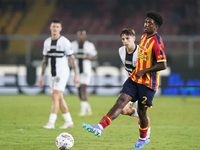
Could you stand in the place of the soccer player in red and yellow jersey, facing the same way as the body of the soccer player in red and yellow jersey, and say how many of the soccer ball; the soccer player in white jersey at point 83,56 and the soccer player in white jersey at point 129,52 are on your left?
0

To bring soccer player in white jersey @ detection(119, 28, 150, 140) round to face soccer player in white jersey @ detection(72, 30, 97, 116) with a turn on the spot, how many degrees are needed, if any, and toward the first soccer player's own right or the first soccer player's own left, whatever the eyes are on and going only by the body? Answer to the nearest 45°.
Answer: approximately 135° to the first soccer player's own right

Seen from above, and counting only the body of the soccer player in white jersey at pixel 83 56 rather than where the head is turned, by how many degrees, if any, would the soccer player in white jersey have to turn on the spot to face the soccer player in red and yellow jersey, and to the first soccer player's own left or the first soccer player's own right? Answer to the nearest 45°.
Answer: approximately 45° to the first soccer player's own left

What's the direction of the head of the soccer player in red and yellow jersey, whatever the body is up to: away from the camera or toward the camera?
toward the camera

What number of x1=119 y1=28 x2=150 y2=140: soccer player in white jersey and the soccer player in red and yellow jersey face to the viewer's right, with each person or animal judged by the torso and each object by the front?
0

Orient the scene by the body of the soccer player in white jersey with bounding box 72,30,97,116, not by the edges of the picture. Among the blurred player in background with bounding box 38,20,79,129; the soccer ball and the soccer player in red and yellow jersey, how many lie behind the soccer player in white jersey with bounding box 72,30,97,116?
0

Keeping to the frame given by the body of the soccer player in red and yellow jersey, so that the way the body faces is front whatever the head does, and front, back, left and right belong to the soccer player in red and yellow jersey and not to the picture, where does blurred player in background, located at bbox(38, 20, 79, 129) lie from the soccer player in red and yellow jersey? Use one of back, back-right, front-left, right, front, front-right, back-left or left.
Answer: right

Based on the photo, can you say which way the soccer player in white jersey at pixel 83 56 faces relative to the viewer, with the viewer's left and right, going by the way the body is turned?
facing the viewer and to the left of the viewer

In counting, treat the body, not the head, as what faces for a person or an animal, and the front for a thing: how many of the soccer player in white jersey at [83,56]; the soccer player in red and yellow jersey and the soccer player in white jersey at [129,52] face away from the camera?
0

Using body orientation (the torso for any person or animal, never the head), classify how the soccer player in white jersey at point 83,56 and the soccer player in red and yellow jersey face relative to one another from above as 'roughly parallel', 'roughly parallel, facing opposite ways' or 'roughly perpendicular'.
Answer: roughly parallel

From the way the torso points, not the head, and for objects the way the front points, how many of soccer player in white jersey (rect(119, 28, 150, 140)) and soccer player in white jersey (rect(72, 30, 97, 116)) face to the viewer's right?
0

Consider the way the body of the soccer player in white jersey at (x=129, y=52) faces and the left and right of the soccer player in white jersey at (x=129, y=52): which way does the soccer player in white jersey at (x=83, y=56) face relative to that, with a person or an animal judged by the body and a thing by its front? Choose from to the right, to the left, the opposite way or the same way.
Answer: the same way

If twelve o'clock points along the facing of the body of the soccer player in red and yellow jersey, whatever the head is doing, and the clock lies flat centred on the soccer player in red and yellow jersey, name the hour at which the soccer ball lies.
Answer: The soccer ball is roughly at 1 o'clock from the soccer player in red and yellow jersey.

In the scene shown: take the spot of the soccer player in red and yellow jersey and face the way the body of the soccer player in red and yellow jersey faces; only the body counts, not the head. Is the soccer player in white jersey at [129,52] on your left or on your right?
on your right

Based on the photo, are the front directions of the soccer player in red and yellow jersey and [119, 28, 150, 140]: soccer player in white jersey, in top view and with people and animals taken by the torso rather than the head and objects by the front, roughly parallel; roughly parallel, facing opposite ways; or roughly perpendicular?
roughly parallel
